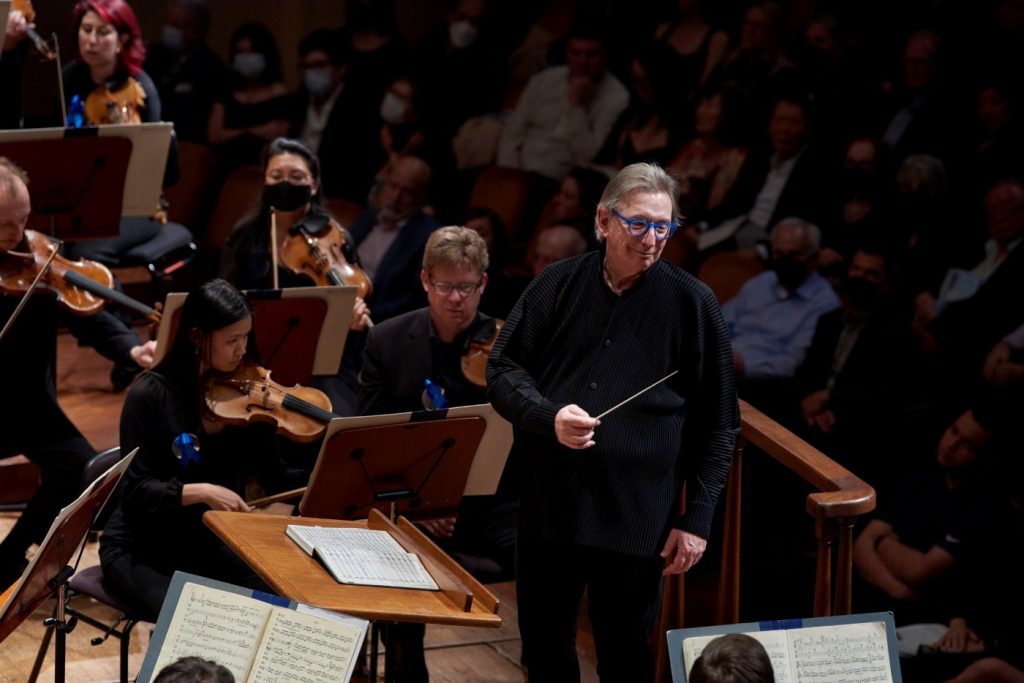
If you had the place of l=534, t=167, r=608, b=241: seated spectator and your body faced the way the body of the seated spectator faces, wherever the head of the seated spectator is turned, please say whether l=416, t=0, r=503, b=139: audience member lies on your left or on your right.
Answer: on your right

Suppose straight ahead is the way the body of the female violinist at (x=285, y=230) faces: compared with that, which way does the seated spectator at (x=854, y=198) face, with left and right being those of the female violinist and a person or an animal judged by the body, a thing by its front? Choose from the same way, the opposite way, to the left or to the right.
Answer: to the right

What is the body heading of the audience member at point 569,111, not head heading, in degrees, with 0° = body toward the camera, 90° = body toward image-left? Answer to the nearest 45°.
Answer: approximately 0°

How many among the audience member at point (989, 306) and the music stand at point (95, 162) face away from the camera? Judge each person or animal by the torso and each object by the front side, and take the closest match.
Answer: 1

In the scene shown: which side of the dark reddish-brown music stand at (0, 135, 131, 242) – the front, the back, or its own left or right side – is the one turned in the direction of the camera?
back

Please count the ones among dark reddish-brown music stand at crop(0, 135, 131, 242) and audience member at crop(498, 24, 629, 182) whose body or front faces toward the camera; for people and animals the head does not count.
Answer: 1

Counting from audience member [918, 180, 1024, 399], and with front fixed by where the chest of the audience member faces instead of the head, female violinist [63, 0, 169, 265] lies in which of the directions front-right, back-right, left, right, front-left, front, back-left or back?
front-right
